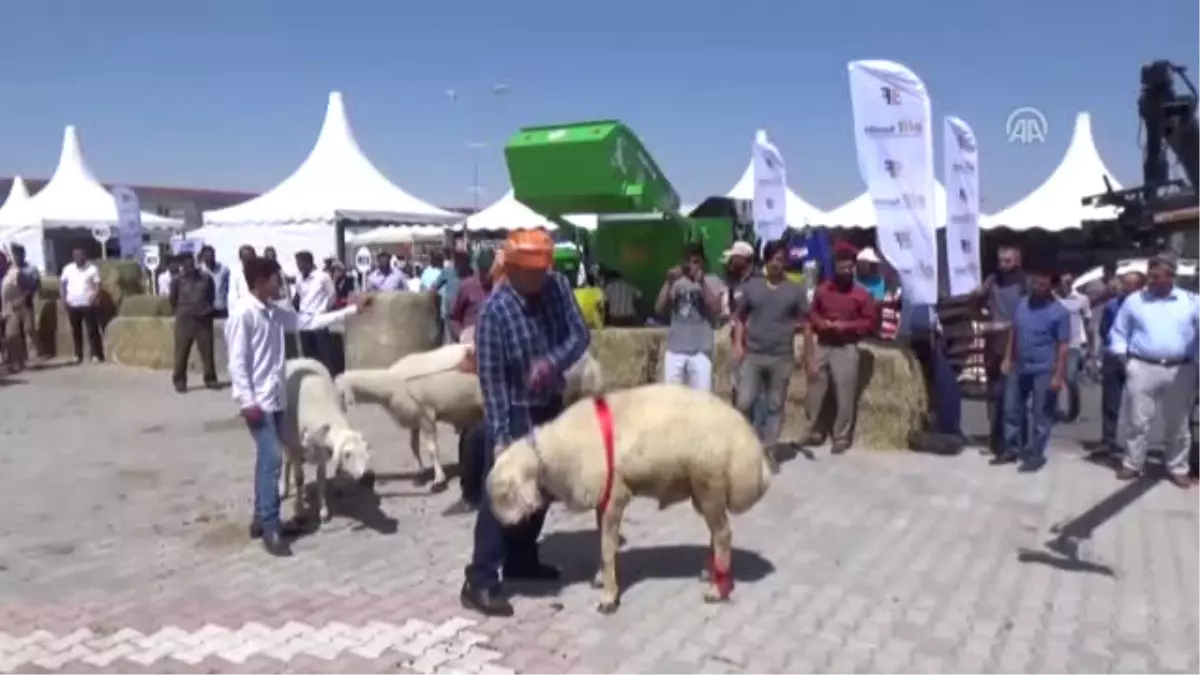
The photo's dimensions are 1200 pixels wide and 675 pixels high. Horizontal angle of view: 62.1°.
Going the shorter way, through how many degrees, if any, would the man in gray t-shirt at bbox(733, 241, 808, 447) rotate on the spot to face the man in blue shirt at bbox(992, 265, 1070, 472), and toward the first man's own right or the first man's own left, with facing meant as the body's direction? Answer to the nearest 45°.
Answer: approximately 90° to the first man's own left

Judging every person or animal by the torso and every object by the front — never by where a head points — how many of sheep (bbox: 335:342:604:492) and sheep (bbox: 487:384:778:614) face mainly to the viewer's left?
2

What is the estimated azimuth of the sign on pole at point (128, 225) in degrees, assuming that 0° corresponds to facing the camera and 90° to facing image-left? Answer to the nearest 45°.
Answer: approximately 0°

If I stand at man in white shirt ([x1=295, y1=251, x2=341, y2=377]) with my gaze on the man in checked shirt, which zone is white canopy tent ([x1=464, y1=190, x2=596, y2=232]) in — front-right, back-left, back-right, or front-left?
back-left

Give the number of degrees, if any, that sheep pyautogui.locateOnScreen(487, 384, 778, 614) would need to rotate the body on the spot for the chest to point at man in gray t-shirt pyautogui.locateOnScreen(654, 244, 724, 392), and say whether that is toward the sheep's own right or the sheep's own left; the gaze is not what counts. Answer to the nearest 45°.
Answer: approximately 90° to the sheep's own right

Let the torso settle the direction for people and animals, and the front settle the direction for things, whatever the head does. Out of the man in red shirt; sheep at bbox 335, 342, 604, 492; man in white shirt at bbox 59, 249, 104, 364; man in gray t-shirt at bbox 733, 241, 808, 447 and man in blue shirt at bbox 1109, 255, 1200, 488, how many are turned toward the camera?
4

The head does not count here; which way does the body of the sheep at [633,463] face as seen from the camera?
to the viewer's left

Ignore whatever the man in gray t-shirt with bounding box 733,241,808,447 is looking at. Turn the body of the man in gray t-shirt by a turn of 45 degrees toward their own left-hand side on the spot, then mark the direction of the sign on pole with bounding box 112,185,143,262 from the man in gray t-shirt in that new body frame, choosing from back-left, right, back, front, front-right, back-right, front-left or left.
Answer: back

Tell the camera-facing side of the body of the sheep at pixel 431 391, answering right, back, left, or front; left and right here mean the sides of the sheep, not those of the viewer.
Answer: left

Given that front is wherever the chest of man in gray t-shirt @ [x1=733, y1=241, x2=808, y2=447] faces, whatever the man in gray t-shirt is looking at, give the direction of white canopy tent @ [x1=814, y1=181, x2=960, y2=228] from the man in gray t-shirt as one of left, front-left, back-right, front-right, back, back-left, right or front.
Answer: back

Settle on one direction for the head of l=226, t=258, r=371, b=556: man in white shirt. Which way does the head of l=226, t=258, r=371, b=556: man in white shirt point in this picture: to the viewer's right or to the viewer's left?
to the viewer's right

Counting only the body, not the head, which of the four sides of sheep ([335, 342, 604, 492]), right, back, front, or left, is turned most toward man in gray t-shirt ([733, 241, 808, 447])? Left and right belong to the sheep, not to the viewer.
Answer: back

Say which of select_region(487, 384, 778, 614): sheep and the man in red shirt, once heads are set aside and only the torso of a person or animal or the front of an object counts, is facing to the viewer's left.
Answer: the sheep

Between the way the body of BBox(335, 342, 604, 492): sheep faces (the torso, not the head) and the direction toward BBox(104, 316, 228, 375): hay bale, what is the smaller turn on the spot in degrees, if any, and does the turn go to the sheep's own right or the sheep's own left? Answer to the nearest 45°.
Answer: approximately 45° to the sheep's own right
